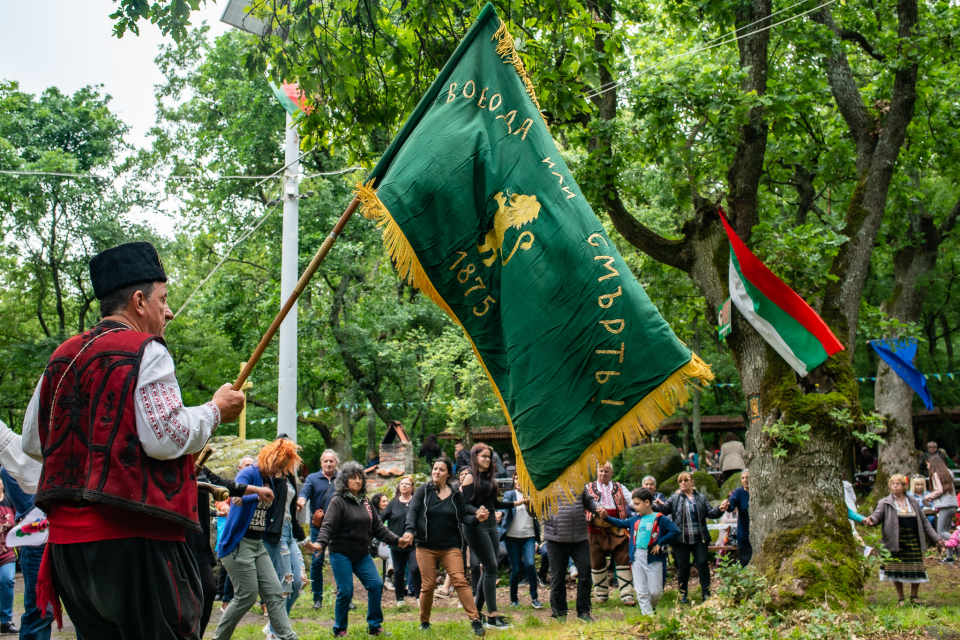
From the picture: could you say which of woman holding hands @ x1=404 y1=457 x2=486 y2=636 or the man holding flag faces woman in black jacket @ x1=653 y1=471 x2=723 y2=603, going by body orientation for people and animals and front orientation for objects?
the man holding flag

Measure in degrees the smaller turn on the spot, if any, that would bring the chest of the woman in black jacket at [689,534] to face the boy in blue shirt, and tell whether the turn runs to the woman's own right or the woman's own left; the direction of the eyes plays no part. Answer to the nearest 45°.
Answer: approximately 45° to the woman's own right

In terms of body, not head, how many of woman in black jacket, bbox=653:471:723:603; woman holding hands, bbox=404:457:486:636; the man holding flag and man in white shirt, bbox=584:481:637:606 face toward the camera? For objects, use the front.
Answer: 3

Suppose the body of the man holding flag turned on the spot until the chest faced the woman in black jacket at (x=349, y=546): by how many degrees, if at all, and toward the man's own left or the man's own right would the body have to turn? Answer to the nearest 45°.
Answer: approximately 45° to the man's own left

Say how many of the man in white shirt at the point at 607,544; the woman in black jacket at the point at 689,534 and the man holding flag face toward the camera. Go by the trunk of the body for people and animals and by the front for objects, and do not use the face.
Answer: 2

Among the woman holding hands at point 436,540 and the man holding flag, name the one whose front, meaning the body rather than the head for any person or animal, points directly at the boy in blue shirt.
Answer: the man holding flag

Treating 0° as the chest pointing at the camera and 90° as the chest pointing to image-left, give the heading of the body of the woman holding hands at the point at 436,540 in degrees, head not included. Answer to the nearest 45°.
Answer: approximately 0°
